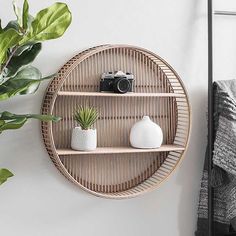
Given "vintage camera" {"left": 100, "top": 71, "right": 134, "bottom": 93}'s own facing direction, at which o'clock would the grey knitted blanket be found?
The grey knitted blanket is roughly at 10 o'clock from the vintage camera.

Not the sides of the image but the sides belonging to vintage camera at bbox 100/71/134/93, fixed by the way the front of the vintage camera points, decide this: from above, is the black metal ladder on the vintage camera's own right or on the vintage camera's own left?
on the vintage camera's own left

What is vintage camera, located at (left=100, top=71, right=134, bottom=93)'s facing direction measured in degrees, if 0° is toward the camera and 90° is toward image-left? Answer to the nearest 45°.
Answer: approximately 315°
